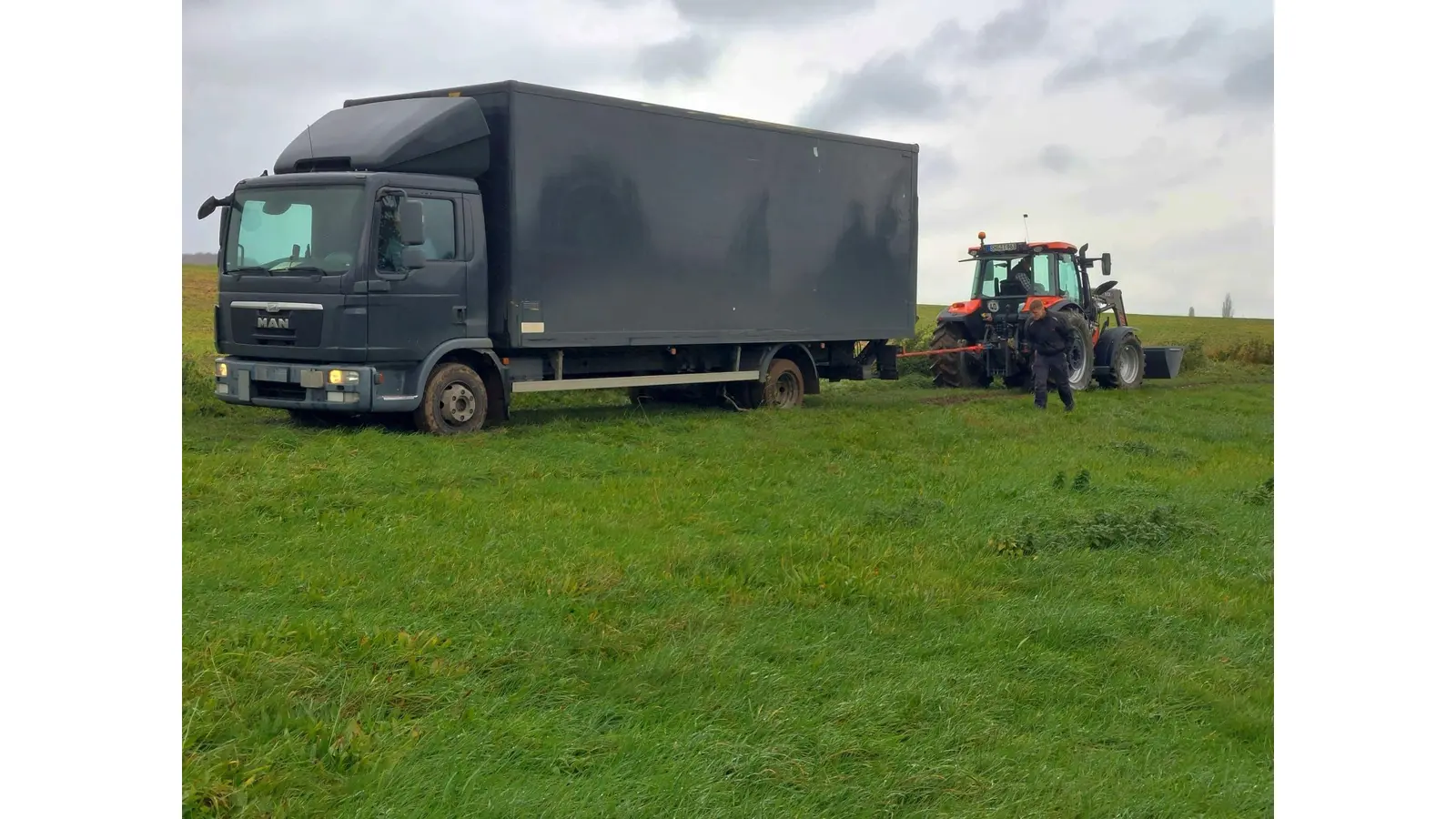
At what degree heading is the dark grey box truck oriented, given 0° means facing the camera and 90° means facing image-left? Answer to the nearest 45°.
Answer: approximately 45°

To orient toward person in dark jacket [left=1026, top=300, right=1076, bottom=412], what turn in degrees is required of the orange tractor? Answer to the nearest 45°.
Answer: approximately 135° to its right

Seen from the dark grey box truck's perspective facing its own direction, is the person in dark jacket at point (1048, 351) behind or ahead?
behind

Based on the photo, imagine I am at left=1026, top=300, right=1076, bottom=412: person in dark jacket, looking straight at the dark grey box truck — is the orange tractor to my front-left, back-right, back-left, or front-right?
back-right

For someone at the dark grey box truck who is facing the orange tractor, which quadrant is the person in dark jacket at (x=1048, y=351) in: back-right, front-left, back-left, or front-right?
front-right

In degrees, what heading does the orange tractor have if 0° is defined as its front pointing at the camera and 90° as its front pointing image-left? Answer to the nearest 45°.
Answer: approximately 225°

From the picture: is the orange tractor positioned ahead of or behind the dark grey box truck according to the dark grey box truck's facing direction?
behind

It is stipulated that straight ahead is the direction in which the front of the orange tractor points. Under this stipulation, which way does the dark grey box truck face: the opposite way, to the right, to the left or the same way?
the opposite way
